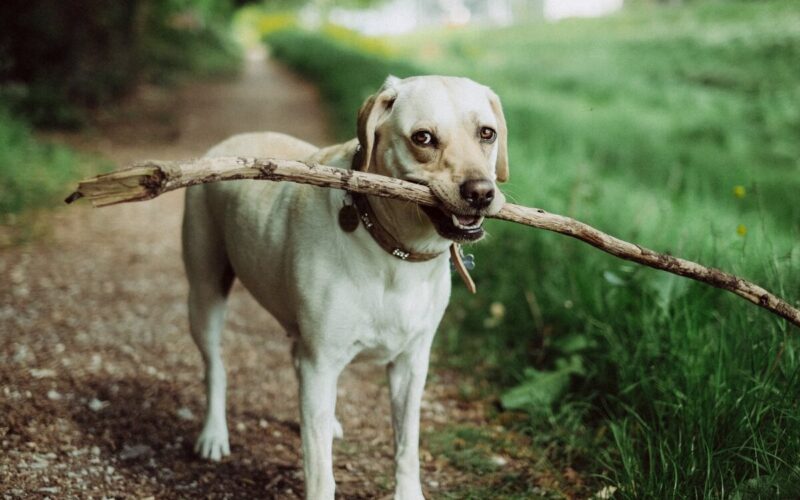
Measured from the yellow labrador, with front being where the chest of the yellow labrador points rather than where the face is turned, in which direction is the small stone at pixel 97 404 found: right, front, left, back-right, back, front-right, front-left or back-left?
back

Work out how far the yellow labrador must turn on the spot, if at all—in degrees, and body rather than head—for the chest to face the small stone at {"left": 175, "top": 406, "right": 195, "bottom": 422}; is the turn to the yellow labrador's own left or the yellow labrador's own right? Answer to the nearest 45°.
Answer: approximately 180°

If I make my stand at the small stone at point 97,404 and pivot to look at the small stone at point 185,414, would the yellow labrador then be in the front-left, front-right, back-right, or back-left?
front-right

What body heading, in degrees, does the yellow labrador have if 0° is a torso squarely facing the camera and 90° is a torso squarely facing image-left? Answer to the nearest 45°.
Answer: approximately 315°

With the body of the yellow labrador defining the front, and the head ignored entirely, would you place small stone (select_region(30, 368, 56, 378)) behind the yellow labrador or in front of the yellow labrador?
behind

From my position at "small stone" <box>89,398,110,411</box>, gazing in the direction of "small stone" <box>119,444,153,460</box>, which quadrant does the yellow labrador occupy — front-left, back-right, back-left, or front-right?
front-left
